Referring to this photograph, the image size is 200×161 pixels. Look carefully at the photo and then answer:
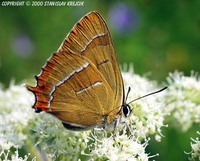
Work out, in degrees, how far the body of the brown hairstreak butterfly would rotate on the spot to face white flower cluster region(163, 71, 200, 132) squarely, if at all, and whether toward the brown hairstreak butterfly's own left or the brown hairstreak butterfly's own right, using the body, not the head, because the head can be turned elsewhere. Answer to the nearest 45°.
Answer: approximately 45° to the brown hairstreak butterfly's own left

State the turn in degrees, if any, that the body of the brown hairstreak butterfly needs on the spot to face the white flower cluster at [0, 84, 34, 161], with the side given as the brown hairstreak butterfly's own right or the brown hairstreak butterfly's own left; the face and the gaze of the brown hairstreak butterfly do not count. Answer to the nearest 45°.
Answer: approximately 135° to the brown hairstreak butterfly's own left

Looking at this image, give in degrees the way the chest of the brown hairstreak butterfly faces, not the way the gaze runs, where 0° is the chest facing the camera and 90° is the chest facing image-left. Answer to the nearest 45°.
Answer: approximately 270°

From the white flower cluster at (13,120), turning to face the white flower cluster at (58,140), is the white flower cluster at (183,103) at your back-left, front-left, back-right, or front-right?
front-left
